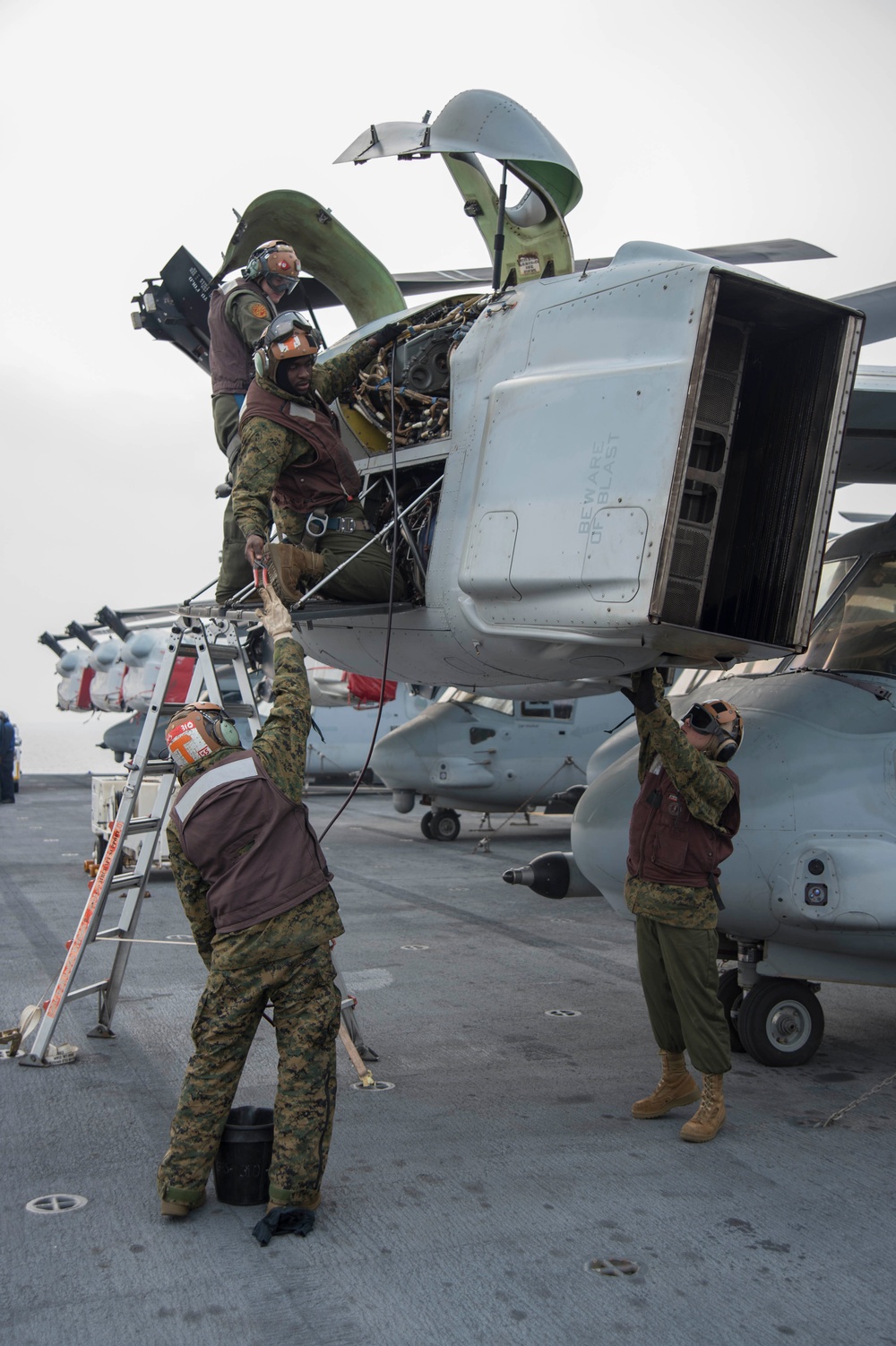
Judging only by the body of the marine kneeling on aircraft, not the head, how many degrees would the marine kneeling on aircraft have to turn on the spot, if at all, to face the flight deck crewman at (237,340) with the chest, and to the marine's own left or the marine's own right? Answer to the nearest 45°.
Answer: approximately 180°

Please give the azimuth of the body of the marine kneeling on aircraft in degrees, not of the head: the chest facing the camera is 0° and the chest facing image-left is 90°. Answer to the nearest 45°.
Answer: approximately 315°

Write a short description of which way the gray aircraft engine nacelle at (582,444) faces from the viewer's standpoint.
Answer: facing away from the viewer and to the left of the viewer

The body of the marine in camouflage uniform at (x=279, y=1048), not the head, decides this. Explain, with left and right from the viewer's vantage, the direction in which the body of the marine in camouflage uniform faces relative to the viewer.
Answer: facing away from the viewer

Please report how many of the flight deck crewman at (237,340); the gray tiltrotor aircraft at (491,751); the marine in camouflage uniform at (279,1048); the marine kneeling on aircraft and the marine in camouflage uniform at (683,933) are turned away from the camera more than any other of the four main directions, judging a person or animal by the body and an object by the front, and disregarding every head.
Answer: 1

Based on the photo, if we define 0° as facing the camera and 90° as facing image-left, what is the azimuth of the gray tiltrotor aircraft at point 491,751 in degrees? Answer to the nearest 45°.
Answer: approximately 45°

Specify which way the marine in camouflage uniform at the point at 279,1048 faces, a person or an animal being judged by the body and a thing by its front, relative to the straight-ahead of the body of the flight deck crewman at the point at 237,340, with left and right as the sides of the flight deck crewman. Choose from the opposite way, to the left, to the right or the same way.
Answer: to the left

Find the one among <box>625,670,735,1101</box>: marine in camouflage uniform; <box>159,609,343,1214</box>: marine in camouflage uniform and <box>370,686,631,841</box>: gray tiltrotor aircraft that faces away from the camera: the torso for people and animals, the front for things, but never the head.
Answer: <box>159,609,343,1214</box>: marine in camouflage uniform

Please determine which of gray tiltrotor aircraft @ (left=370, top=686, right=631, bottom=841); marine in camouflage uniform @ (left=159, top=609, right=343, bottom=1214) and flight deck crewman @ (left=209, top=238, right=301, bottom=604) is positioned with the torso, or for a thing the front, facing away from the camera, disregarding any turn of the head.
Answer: the marine in camouflage uniform

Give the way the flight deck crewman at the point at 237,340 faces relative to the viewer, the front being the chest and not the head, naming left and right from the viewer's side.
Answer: facing to the right of the viewer
